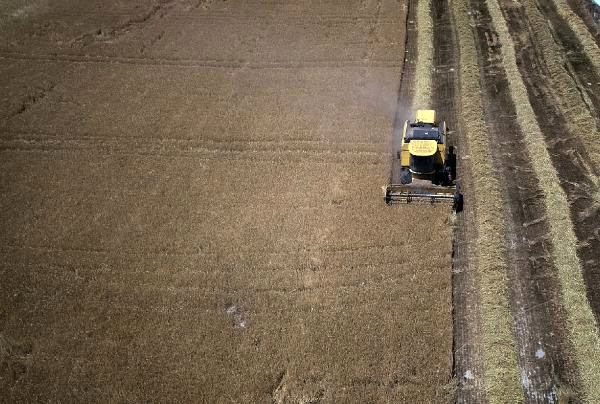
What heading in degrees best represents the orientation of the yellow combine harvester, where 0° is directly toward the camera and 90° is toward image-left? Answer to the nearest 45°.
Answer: approximately 0°
